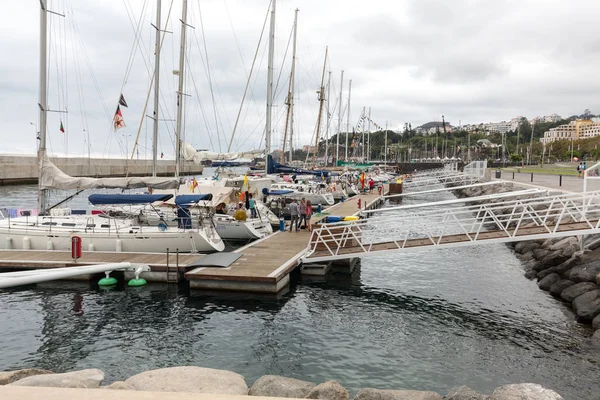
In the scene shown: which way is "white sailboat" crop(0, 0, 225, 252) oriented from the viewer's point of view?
to the viewer's left

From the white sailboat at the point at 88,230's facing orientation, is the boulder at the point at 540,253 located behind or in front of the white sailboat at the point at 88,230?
behind

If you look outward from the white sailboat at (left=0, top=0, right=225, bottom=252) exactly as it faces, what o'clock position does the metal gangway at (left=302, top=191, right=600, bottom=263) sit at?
The metal gangway is roughly at 7 o'clock from the white sailboat.

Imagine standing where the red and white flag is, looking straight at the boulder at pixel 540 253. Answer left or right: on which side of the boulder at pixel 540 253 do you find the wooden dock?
right

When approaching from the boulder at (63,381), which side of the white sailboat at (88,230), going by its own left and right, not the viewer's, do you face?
left

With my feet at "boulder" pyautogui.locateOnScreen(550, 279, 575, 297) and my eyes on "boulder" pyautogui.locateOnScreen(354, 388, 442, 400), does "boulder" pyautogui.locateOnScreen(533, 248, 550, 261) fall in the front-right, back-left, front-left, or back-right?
back-right

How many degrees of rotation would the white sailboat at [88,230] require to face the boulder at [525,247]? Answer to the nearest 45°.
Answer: approximately 180°

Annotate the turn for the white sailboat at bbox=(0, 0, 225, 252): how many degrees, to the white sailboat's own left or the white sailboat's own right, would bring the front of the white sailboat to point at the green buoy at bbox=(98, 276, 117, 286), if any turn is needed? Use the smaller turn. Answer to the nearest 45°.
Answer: approximately 90° to the white sailboat's own left

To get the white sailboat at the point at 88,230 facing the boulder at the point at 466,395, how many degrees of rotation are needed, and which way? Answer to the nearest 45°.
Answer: approximately 90° to its left

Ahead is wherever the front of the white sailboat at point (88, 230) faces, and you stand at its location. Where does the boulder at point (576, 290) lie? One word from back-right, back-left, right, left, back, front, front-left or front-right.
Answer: back-left
